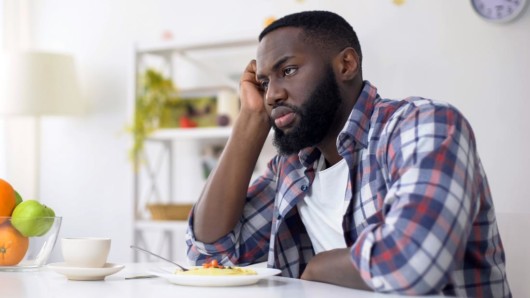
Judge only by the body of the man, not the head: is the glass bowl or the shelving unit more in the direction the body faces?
the glass bowl

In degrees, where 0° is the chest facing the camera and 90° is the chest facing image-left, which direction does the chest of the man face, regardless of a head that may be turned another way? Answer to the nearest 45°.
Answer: approximately 45°

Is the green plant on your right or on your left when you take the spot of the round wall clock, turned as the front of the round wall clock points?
on your right

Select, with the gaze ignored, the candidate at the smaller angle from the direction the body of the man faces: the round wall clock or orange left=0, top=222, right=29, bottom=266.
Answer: the orange

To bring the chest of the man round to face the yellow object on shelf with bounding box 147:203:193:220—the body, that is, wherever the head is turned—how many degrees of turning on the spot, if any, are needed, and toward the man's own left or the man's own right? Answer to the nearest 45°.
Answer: approximately 90° to the man's own right

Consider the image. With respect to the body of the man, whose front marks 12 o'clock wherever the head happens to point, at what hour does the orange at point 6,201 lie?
The orange is roughly at 1 o'clock from the man.

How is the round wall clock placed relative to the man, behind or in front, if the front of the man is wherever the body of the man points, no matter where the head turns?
behind

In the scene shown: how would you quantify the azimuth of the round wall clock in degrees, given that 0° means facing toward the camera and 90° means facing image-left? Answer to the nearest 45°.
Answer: approximately 0°

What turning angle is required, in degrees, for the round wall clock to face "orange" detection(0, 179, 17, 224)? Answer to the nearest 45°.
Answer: approximately 45° to its right

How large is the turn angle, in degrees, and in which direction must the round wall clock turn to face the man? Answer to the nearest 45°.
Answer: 0° — it already faces them
